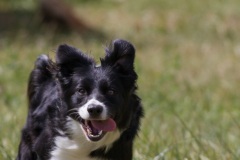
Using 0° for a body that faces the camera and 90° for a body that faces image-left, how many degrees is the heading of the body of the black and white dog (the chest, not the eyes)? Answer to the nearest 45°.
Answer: approximately 0°
